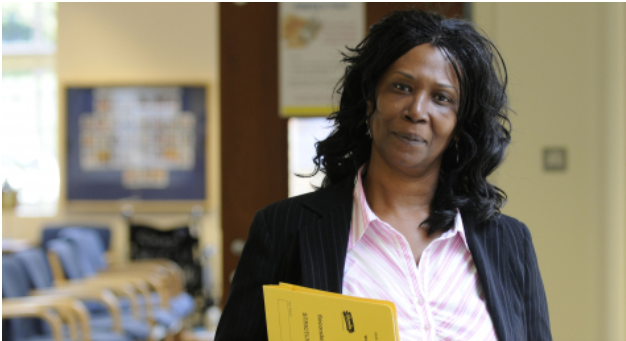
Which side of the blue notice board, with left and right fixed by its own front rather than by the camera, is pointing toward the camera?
front

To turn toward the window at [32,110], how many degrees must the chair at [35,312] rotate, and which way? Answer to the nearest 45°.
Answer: approximately 90° to its left

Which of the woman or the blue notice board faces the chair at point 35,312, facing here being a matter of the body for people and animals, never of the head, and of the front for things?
the blue notice board

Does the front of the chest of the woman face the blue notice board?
no

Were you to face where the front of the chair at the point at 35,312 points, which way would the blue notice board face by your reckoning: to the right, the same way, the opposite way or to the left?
to the right

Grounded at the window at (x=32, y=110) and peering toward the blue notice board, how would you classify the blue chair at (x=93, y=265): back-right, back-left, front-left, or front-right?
front-right

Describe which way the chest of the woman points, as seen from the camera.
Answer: toward the camera

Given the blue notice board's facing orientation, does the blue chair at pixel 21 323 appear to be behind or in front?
in front

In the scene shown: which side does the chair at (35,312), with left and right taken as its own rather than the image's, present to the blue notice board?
left

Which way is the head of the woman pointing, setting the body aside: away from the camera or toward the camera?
toward the camera
